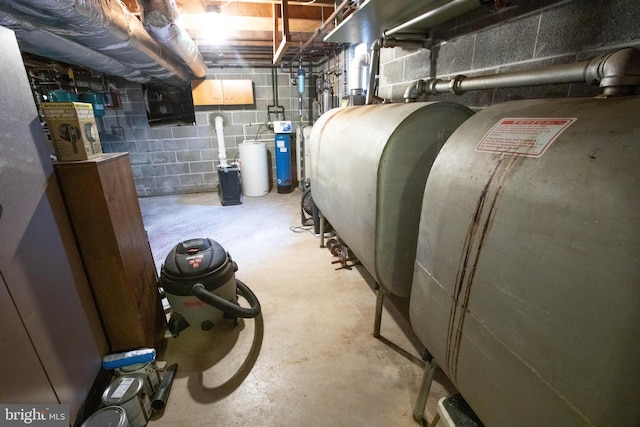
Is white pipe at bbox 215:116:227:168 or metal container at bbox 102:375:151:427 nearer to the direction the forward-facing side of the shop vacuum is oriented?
the metal container

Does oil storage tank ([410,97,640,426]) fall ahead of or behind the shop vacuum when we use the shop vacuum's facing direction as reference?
ahead

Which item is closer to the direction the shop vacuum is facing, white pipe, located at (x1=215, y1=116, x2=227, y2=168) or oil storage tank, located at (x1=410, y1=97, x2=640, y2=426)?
the oil storage tank

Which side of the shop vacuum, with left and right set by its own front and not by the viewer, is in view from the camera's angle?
front

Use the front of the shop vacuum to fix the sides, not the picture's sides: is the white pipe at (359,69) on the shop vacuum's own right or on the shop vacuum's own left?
on the shop vacuum's own left

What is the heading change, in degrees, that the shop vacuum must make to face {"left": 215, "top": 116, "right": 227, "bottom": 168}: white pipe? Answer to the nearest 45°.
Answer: approximately 180°

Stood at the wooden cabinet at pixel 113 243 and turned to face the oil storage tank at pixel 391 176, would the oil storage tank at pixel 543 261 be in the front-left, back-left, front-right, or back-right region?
front-right

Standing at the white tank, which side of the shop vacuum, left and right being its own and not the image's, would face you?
back
